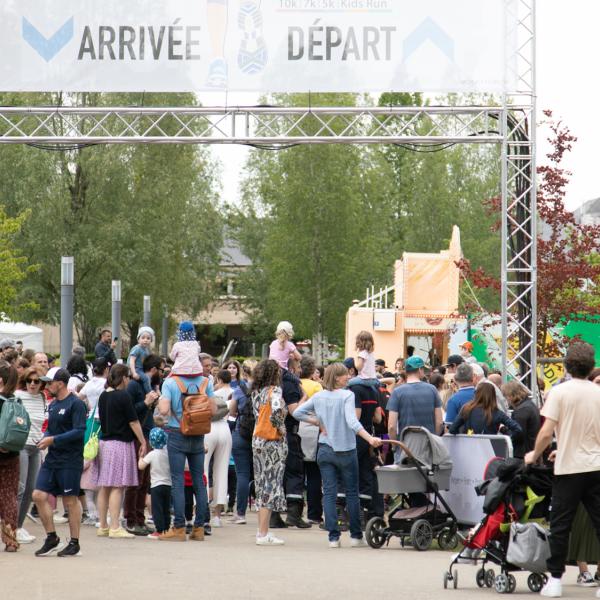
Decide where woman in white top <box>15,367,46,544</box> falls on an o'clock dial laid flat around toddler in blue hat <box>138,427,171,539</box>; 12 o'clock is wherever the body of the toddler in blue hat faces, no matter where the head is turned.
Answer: The woman in white top is roughly at 10 o'clock from the toddler in blue hat.

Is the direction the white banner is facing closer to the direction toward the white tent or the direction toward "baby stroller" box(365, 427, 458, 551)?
the baby stroller

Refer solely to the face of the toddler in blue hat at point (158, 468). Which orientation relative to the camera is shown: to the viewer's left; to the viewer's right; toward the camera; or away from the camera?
away from the camera

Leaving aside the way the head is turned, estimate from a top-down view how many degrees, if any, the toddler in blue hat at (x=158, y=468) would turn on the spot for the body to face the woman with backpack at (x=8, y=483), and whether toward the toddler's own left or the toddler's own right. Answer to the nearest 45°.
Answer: approximately 90° to the toddler's own left

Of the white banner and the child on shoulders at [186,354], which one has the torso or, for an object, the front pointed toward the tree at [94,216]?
the child on shoulders

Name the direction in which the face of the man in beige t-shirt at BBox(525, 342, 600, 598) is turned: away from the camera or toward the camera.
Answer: away from the camera

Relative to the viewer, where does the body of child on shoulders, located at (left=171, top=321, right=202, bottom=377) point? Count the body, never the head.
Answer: away from the camera

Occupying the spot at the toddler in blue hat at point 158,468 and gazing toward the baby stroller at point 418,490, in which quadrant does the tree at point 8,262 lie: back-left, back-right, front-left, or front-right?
back-left

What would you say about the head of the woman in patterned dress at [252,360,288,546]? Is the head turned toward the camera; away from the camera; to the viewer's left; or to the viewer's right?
away from the camera

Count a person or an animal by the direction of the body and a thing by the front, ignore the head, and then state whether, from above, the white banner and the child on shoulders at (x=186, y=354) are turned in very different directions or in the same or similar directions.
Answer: very different directions

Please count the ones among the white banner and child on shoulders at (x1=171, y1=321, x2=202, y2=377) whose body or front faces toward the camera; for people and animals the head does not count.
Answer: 1

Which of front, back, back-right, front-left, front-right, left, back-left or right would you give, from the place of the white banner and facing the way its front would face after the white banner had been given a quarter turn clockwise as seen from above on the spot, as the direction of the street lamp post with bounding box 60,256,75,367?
front-right
